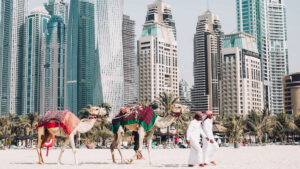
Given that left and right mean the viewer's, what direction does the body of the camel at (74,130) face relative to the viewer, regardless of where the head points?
facing to the right of the viewer

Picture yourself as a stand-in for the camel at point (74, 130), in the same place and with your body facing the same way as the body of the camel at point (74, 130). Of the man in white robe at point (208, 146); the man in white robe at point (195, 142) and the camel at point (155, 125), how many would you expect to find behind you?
0

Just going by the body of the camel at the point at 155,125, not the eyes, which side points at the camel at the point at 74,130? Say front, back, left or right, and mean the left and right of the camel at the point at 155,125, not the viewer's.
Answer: back

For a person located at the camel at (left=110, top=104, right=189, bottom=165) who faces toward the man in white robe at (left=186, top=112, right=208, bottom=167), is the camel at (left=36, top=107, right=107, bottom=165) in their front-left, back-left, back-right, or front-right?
back-right

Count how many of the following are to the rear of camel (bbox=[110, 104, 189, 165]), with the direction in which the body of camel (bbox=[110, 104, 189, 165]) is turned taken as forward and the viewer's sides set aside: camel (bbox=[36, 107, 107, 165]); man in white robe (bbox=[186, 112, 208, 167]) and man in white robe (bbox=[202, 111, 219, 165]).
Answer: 1

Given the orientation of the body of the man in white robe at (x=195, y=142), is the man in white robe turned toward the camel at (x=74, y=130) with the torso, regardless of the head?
no

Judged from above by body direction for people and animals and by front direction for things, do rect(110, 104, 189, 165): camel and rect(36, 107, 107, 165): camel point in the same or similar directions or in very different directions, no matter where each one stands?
same or similar directions

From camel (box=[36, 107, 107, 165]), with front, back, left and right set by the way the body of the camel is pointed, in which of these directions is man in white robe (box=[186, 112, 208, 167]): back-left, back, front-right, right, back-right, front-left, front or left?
front-right

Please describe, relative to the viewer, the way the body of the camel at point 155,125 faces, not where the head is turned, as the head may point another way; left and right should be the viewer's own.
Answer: facing to the right of the viewer

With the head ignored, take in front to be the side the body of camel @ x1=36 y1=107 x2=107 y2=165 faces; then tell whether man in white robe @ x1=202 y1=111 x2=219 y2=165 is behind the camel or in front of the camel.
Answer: in front

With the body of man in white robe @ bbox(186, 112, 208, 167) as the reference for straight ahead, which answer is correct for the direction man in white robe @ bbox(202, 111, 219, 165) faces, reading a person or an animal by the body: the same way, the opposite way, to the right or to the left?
the same way
